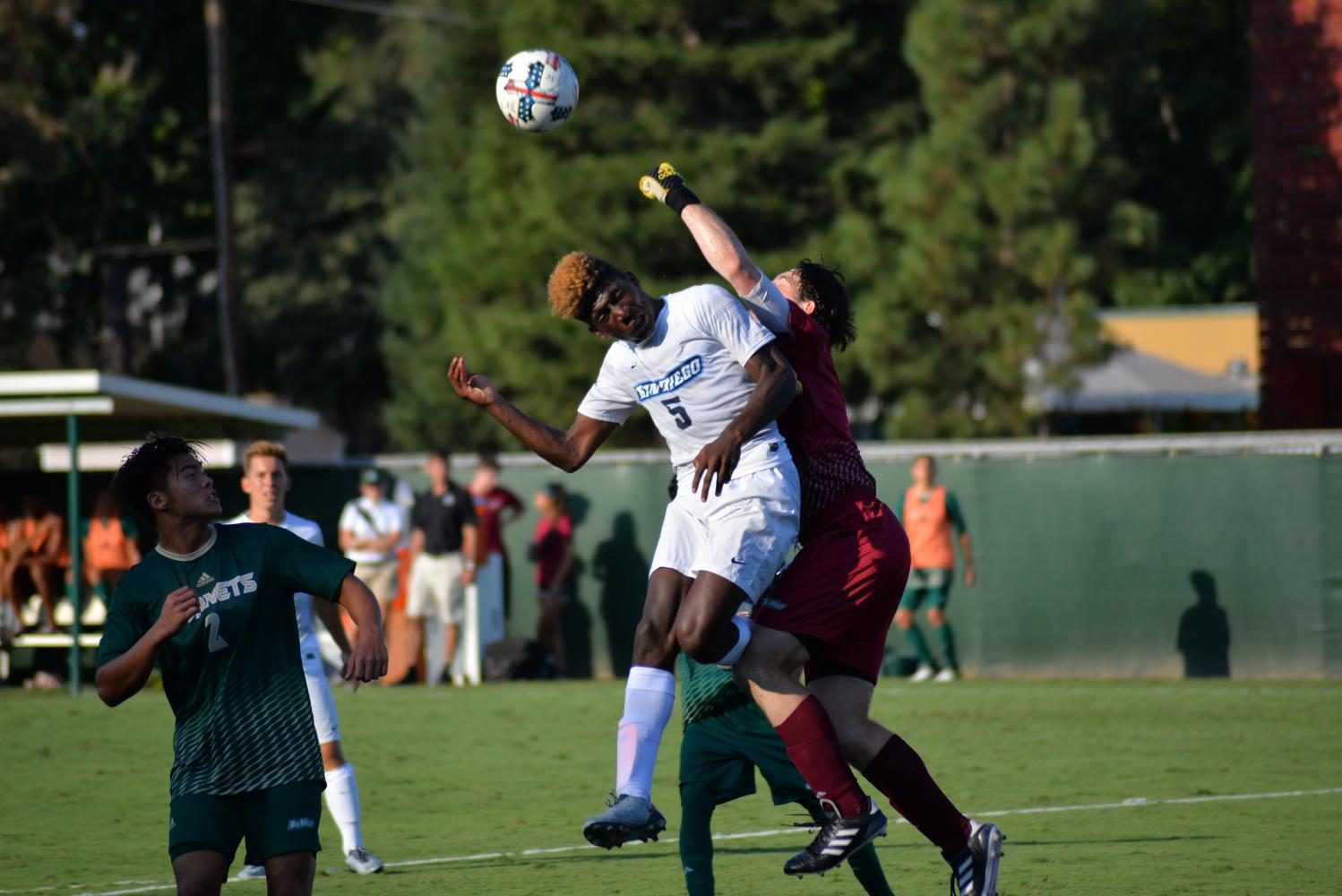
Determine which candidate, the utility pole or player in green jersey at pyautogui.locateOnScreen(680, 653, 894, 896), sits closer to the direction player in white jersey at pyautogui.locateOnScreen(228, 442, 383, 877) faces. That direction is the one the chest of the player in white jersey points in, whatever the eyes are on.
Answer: the player in green jersey

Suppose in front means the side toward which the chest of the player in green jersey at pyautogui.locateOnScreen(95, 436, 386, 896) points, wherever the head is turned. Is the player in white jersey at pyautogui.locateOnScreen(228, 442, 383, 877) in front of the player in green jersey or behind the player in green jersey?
behind

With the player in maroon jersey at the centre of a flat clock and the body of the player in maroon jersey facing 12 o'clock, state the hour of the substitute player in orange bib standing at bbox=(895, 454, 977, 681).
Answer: The substitute player in orange bib standing is roughly at 3 o'clock from the player in maroon jersey.

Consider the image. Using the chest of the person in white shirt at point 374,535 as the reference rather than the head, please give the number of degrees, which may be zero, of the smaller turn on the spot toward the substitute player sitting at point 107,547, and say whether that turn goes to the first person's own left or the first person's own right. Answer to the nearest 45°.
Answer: approximately 90° to the first person's own right

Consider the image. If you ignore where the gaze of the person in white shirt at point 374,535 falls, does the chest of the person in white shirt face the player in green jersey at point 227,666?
yes

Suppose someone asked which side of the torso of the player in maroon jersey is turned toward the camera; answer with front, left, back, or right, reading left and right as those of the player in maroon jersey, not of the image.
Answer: left

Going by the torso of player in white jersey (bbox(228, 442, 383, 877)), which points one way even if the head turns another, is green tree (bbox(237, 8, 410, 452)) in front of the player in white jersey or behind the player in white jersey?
behind

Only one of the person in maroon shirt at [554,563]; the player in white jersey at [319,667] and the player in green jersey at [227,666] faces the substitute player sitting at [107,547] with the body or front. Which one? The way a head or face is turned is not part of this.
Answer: the person in maroon shirt

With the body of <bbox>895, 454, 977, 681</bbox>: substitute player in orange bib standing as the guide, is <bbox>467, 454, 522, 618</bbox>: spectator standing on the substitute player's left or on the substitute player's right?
on the substitute player's right
